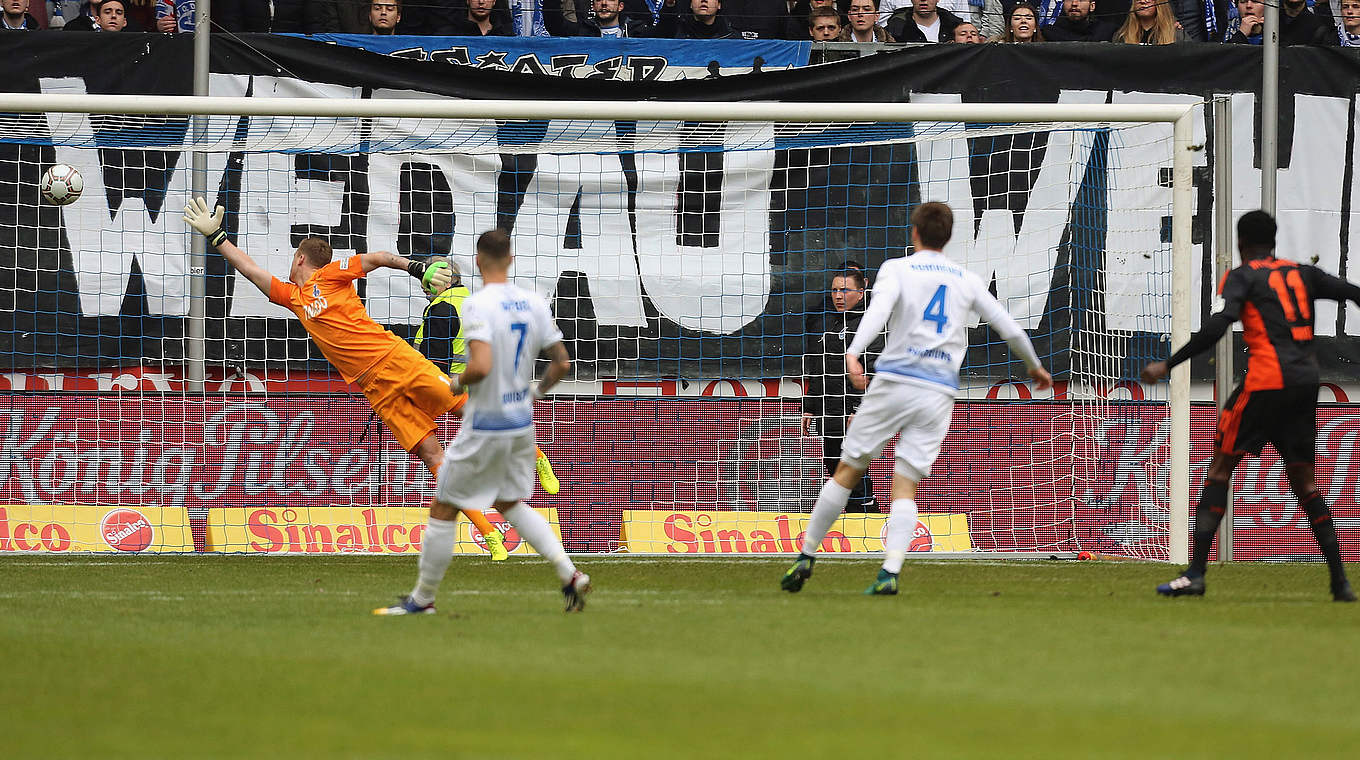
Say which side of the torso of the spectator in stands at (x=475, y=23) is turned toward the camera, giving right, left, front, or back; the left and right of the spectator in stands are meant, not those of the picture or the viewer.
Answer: front

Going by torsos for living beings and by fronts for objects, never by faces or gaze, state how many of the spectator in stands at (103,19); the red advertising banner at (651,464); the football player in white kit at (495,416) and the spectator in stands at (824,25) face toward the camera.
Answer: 3

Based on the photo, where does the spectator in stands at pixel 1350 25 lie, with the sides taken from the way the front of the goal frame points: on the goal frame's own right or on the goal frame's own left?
on the goal frame's own left

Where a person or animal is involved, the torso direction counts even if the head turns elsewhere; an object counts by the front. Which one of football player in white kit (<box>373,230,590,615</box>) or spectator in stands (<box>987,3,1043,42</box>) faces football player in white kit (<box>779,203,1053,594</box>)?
the spectator in stands

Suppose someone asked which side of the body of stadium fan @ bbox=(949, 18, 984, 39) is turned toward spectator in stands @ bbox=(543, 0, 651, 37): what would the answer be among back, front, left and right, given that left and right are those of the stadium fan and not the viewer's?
right

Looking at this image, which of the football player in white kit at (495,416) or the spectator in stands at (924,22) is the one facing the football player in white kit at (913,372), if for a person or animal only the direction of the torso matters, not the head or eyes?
the spectator in stands

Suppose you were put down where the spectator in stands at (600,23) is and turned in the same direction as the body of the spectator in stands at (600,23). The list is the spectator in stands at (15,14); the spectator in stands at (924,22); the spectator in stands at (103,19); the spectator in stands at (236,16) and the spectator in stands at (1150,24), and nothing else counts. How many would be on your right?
3

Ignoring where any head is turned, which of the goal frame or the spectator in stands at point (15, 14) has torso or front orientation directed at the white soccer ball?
the spectator in stands

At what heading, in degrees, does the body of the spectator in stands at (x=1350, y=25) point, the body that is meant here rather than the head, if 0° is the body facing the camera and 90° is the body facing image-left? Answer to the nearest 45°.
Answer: approximately 0°
